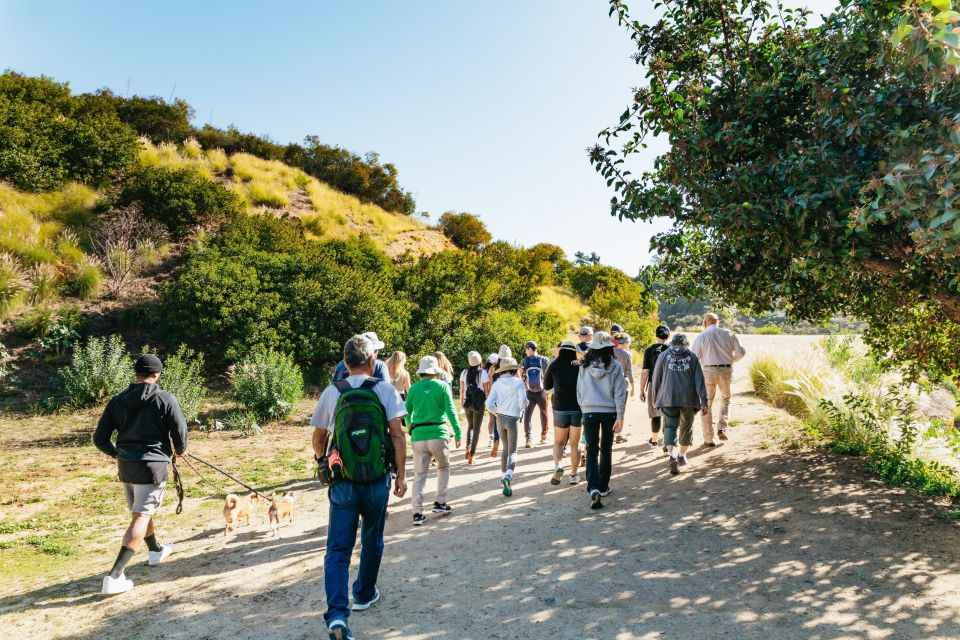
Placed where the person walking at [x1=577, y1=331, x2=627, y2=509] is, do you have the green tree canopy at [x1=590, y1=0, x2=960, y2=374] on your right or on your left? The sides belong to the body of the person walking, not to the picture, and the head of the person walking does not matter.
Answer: on your right

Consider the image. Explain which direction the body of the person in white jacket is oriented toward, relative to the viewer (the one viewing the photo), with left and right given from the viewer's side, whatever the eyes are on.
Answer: facing away from the viewer

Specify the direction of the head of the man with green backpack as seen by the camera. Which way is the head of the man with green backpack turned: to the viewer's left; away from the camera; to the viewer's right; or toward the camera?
away from the camera

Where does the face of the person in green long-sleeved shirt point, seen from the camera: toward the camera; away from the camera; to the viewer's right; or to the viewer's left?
away from the camera

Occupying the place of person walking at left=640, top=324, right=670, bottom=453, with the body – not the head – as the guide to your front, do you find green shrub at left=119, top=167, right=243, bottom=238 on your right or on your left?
on your left

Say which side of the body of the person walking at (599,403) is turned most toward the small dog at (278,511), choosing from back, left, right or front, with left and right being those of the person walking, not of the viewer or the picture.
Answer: left

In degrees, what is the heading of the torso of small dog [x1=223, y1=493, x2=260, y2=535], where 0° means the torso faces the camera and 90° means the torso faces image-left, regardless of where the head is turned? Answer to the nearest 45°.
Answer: approximately 225°

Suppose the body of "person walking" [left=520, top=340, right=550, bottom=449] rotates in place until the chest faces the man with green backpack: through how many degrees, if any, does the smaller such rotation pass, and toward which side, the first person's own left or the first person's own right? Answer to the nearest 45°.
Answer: approximately 180°

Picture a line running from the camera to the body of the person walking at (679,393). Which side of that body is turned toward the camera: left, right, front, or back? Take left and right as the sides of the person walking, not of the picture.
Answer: back

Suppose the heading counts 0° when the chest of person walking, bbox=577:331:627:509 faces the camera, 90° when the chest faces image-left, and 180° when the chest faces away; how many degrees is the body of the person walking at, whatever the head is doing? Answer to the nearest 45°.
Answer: approximately 180°

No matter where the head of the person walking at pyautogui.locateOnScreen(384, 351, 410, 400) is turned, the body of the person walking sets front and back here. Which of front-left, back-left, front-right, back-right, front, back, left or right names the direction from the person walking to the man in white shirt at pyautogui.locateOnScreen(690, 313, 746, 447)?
right

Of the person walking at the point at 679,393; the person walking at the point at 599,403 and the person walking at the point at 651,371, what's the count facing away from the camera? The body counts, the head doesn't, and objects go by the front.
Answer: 3

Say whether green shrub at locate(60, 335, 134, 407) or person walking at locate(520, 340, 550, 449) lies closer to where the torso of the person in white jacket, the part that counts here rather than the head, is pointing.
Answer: the person walking
